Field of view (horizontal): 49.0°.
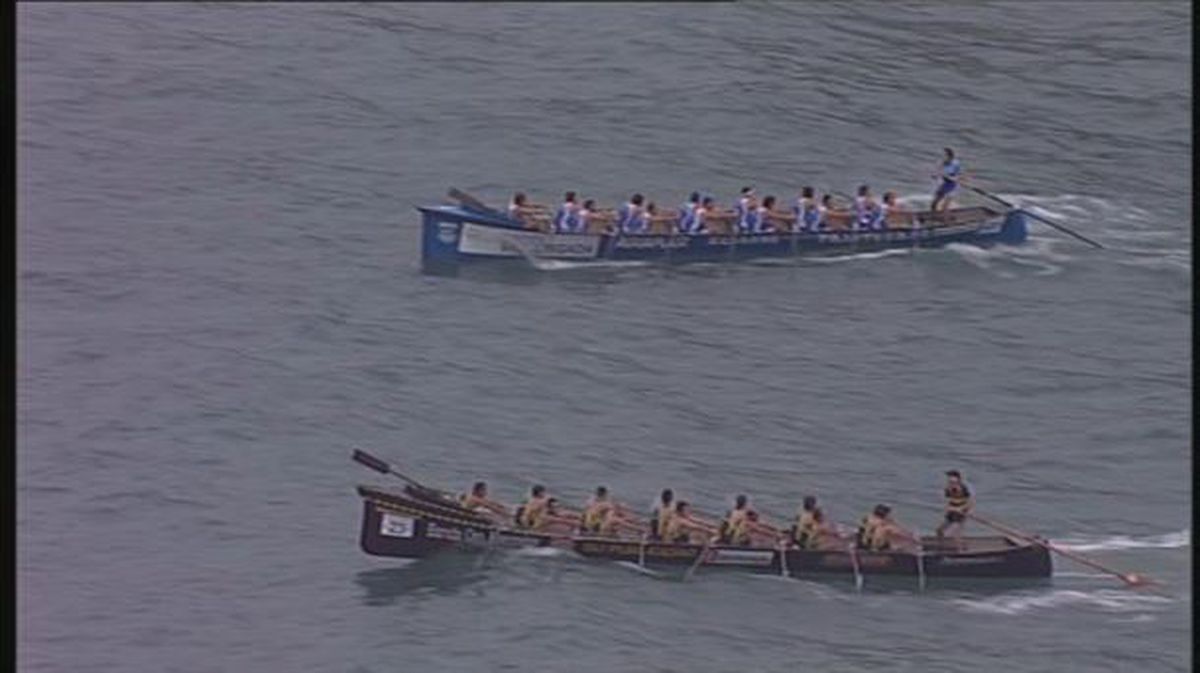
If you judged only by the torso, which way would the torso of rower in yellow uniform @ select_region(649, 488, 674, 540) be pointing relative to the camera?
to the viewer's right

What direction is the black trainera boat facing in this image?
to the viewer's left

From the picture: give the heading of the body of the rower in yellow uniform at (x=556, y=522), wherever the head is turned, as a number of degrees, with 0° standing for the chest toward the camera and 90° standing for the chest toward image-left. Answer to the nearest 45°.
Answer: approximately 270°

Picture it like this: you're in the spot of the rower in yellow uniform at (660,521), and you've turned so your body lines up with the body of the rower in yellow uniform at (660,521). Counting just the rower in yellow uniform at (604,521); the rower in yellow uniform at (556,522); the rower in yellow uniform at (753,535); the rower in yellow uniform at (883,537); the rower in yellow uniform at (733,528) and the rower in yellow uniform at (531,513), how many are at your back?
3

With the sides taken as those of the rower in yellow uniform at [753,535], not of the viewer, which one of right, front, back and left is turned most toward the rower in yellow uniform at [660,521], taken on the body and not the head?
back

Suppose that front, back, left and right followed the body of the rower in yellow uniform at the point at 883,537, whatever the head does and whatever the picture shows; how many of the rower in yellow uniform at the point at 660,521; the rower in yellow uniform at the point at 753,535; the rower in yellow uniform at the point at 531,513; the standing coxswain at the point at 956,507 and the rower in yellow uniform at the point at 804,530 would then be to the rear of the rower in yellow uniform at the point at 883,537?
4

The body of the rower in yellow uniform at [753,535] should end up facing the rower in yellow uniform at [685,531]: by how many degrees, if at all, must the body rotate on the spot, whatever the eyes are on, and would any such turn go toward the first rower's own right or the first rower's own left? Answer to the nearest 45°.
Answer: approximately 180°

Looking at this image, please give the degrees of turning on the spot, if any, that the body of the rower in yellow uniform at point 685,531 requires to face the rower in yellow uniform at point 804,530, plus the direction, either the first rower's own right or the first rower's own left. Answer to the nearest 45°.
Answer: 0° — they already face them

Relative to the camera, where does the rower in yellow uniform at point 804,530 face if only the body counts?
to the viewer's right

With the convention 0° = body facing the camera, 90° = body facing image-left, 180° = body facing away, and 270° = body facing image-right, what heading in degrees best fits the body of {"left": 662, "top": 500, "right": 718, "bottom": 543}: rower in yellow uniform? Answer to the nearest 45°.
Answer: approximately 270°

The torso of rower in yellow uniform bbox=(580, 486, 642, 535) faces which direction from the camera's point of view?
to the viewer's right
